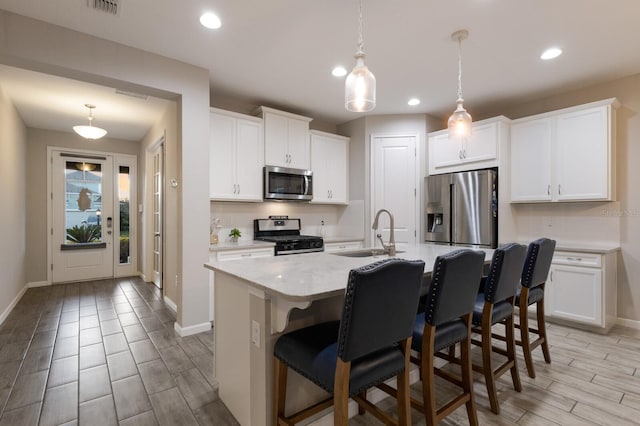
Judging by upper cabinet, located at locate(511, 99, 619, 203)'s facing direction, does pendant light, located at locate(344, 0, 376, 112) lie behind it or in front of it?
in front

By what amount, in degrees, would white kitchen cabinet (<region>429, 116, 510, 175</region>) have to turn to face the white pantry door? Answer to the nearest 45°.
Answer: approximately 45° to its right

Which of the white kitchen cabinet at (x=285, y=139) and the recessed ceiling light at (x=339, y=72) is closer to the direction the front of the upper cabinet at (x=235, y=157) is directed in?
the recessed ceiling light

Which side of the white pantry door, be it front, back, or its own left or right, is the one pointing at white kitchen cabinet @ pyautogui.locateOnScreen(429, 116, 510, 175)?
left

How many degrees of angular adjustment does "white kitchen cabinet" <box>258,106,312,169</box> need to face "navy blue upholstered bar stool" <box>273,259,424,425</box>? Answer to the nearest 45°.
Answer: approximately 45° to its right

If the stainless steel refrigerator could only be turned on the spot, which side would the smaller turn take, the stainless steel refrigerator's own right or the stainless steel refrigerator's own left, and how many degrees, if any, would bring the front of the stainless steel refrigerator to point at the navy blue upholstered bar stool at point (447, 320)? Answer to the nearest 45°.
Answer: approximately 45° to the stainless steel refrigerator's own left
